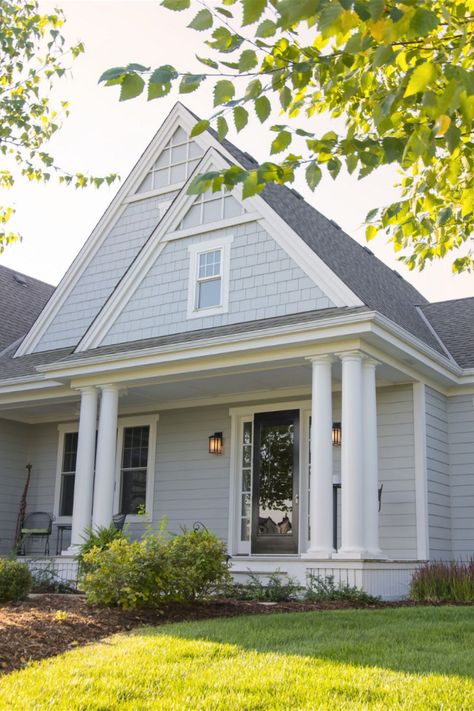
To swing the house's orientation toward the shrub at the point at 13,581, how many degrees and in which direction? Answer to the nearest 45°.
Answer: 0° — it already faces it

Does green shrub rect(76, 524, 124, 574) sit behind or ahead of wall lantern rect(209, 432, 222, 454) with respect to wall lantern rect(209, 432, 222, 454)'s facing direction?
ahead

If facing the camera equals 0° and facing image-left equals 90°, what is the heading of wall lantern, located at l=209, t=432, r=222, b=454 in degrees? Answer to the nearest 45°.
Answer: approximately 45°

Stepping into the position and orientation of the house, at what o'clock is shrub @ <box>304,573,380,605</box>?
The shrub is roughly at 10 o'clock from the house.

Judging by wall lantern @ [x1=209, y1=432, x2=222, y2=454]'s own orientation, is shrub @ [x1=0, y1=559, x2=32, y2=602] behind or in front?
in front

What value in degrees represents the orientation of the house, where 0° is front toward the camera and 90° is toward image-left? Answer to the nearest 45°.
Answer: approximately 45°
